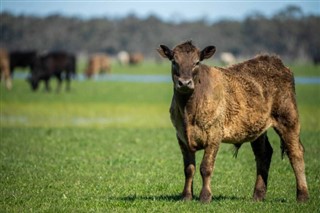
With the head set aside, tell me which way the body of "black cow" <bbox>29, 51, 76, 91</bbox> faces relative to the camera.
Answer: to the viewer's left

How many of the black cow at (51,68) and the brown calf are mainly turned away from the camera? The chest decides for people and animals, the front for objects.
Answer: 0

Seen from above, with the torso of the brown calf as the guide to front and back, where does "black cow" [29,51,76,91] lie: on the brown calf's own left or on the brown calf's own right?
on the brown calf's own right

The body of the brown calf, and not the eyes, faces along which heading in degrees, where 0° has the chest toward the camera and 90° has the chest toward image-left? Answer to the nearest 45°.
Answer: approximately 45°

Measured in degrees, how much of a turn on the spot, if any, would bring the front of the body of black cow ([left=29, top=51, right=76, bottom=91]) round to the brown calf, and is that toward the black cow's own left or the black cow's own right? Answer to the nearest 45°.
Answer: approximately 90° to the black cow's own left
